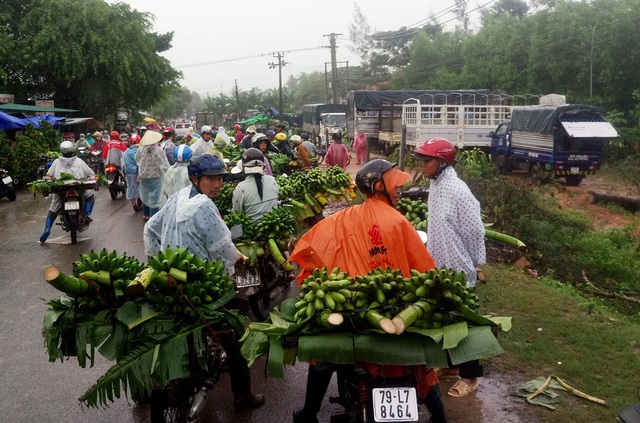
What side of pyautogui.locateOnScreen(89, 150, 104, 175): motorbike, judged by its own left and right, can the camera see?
front

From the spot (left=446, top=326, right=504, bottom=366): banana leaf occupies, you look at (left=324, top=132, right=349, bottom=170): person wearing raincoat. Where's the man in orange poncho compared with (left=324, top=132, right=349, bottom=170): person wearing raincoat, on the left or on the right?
left

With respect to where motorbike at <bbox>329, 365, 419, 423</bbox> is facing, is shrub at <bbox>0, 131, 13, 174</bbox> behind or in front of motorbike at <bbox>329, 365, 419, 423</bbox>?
in front

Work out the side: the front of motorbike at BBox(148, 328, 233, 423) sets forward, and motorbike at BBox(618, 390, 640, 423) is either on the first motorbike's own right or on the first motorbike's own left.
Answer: on the first motorbike's own right

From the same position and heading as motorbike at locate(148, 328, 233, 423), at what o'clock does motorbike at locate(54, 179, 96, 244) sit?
motorbike at locate(54, 179, 96, 244) is roughly at 10 o'clock from motorbike at locate(148, 328, 233, 423).

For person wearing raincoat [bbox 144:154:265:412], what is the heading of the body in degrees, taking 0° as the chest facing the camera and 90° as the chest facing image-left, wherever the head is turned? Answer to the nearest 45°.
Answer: approximately 225°

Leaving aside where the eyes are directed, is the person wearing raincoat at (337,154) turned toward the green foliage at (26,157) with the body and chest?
no

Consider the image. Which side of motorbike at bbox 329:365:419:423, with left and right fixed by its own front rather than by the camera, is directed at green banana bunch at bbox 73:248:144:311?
left

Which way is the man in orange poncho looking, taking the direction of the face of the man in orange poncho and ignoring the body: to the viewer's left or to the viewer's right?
to the viewer's right

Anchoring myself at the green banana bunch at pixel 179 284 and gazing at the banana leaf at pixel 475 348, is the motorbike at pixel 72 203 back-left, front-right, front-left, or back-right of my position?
back-left

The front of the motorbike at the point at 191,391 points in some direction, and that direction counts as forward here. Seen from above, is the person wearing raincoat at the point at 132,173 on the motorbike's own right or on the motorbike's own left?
on the motorbike's own left

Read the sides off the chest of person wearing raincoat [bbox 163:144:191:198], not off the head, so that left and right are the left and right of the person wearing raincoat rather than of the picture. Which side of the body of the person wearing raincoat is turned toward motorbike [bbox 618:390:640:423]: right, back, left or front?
back

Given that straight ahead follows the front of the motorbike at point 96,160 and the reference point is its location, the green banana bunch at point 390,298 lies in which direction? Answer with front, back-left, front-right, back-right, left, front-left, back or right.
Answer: front

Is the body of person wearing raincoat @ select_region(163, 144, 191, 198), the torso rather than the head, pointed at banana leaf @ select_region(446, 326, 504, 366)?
no
